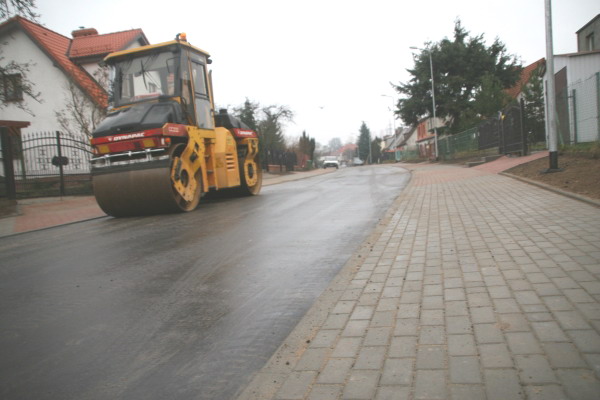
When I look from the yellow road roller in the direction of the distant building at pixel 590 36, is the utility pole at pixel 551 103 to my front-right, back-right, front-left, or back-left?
front-right

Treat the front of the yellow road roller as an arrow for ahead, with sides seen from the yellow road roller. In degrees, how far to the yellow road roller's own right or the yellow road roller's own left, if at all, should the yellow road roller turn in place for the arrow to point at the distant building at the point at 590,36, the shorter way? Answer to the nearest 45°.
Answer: approximately 180°

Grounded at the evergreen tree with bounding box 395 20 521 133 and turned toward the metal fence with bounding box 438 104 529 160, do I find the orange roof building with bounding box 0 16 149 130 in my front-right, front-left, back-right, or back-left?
front-right

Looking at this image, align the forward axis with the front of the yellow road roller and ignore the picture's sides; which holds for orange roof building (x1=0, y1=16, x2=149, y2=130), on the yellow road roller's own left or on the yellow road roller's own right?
on the yellow road roller's own right

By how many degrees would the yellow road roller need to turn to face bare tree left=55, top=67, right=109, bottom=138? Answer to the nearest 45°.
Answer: approximately 135° to its right

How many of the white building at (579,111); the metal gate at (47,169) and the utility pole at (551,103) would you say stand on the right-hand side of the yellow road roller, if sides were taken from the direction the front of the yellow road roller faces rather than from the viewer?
1

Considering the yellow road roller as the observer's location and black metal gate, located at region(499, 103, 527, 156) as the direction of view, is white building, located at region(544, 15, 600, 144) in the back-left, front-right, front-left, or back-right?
front-right

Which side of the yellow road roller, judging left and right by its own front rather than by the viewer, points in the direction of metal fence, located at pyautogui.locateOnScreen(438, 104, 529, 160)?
back

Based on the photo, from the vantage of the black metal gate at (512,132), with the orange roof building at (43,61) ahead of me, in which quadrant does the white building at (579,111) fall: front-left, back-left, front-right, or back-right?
back-left

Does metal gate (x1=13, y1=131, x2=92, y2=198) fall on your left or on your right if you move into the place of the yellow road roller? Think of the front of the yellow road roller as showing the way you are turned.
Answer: on your right

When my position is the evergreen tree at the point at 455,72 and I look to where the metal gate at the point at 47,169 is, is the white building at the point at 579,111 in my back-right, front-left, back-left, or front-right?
front-left

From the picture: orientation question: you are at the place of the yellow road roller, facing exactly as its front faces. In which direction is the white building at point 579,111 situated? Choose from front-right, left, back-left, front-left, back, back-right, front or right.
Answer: back-left

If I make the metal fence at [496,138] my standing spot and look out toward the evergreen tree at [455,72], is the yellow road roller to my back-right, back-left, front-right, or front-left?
back-left

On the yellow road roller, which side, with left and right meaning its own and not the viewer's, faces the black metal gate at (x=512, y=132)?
back
